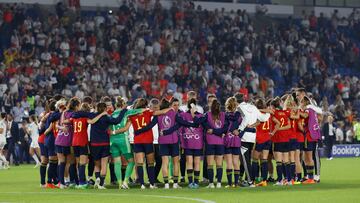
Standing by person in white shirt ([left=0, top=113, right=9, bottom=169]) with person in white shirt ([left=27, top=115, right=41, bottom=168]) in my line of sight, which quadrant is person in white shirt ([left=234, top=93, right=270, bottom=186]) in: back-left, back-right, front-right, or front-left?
front-right

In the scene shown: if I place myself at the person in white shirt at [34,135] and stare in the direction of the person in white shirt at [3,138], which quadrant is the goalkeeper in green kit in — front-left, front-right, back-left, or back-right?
back-left

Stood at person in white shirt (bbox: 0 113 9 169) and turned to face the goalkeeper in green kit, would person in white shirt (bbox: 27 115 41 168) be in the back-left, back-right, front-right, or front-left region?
front-left

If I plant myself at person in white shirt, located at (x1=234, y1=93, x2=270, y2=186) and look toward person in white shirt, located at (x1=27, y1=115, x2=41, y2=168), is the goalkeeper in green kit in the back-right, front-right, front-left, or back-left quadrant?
front-left
